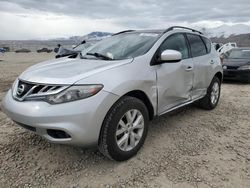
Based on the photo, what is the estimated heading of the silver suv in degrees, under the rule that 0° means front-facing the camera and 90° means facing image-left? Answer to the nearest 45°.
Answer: approximately 45°

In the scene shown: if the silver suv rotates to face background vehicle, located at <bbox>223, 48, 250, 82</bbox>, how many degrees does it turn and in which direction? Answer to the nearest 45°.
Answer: approximately 180°
